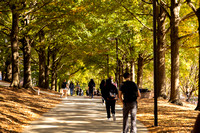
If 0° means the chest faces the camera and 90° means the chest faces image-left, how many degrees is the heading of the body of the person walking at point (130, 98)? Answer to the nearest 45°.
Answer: approximately 180°
